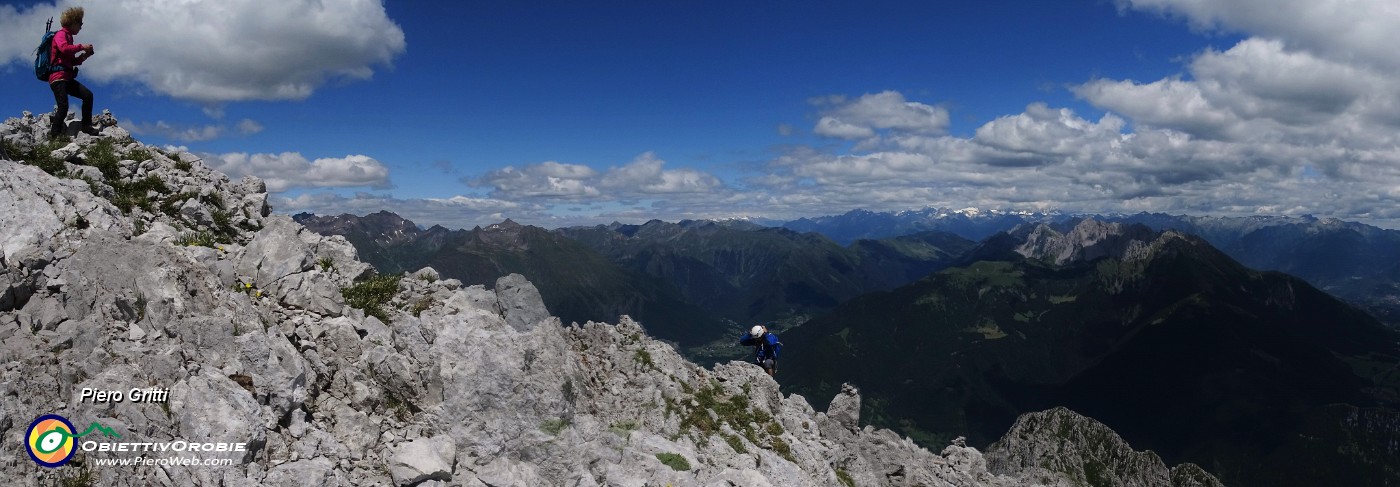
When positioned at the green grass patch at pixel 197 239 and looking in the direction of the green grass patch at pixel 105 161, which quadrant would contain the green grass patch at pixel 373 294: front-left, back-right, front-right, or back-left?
back-right

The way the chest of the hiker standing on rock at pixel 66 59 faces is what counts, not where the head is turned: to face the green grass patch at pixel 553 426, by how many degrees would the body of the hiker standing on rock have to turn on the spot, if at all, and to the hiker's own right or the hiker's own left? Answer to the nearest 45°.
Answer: approximately 45° to the hiker's own right

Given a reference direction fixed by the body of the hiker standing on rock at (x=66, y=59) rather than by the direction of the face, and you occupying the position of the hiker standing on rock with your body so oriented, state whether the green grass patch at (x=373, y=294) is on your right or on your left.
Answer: on your right

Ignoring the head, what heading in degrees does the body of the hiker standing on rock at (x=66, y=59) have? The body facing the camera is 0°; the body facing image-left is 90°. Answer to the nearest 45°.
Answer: approximately 270°

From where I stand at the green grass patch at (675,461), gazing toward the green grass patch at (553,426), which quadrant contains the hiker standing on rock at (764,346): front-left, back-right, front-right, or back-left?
back-right

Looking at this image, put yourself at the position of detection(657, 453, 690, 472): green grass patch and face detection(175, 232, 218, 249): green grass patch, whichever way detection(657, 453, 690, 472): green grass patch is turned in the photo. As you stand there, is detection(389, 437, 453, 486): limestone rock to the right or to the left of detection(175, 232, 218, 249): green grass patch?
left
